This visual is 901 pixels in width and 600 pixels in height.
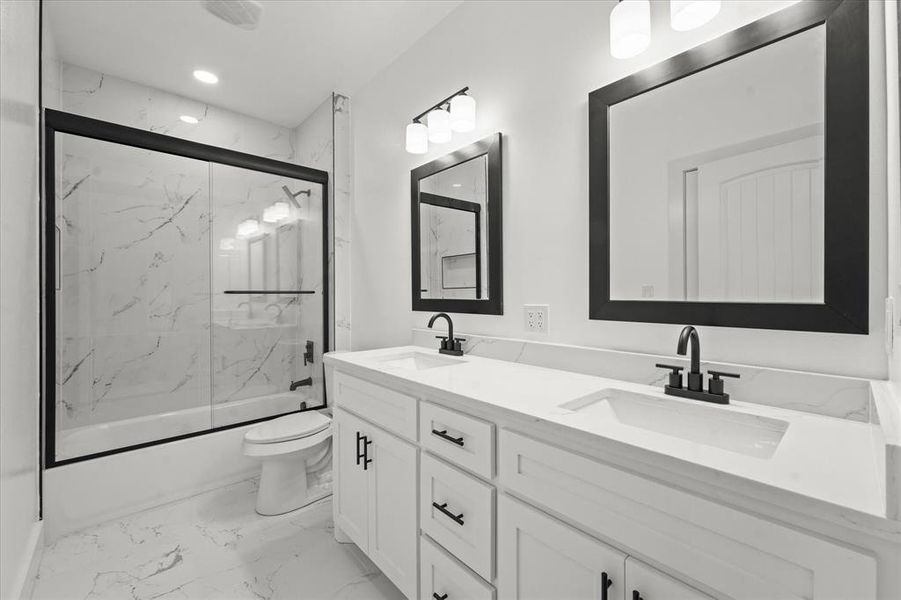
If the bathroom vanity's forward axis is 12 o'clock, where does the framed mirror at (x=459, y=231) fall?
The framed mirror is roughly at 3 o'clock from the bathroom vanity.

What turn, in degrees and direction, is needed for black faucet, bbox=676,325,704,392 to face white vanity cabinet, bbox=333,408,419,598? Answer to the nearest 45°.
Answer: approximately 45° to its right

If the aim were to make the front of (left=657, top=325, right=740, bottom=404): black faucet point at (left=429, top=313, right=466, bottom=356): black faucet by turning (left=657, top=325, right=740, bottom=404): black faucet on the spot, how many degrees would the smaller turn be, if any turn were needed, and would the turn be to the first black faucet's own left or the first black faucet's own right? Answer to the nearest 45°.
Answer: approximately 45° to the first black faucet's own right

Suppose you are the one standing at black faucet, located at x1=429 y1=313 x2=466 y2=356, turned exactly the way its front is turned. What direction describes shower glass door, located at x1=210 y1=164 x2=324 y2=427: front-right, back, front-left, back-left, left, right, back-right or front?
right

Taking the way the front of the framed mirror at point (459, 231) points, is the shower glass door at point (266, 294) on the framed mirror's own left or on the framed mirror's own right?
on the framed mirror's own right

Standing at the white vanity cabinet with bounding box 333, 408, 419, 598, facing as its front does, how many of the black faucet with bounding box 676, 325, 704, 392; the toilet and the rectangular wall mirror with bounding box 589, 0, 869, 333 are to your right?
1

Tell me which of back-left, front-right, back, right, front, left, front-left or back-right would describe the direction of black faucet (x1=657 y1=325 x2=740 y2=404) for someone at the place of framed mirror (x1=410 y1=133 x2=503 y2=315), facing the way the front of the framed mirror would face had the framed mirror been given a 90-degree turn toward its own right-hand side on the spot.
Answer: back

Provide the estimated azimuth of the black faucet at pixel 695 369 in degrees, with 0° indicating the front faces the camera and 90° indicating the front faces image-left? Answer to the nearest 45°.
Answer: approximately 45°

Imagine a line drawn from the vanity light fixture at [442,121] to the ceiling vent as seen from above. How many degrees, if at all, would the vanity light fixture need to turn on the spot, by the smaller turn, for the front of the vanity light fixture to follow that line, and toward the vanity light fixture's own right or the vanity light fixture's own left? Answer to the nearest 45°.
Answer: approximately 45° to the vanity light fixture's own right

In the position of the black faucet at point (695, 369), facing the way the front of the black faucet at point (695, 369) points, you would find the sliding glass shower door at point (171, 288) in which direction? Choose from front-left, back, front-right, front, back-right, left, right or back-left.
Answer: front-right
